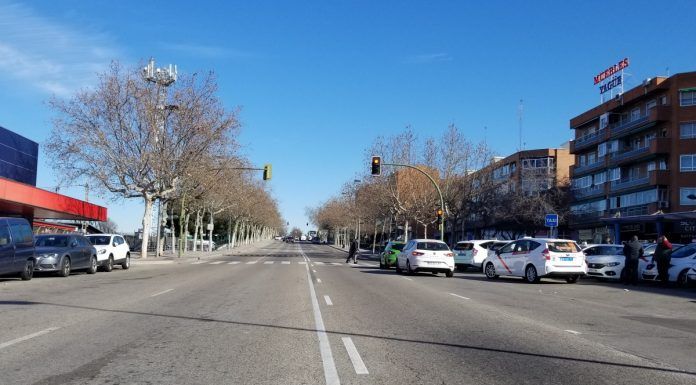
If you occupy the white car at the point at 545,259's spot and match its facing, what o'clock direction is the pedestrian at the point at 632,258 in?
The pedestrian is roughly at 4 o'clock from the white car.

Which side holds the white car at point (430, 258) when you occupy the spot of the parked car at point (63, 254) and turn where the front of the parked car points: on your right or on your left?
on your left

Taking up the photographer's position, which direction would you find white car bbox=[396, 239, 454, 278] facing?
facing away from the viewer and to the left of the viewer

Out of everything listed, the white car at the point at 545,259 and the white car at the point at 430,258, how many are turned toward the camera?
0

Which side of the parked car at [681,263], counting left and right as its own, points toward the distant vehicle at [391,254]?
right

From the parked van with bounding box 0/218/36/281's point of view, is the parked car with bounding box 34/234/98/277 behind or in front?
behind
